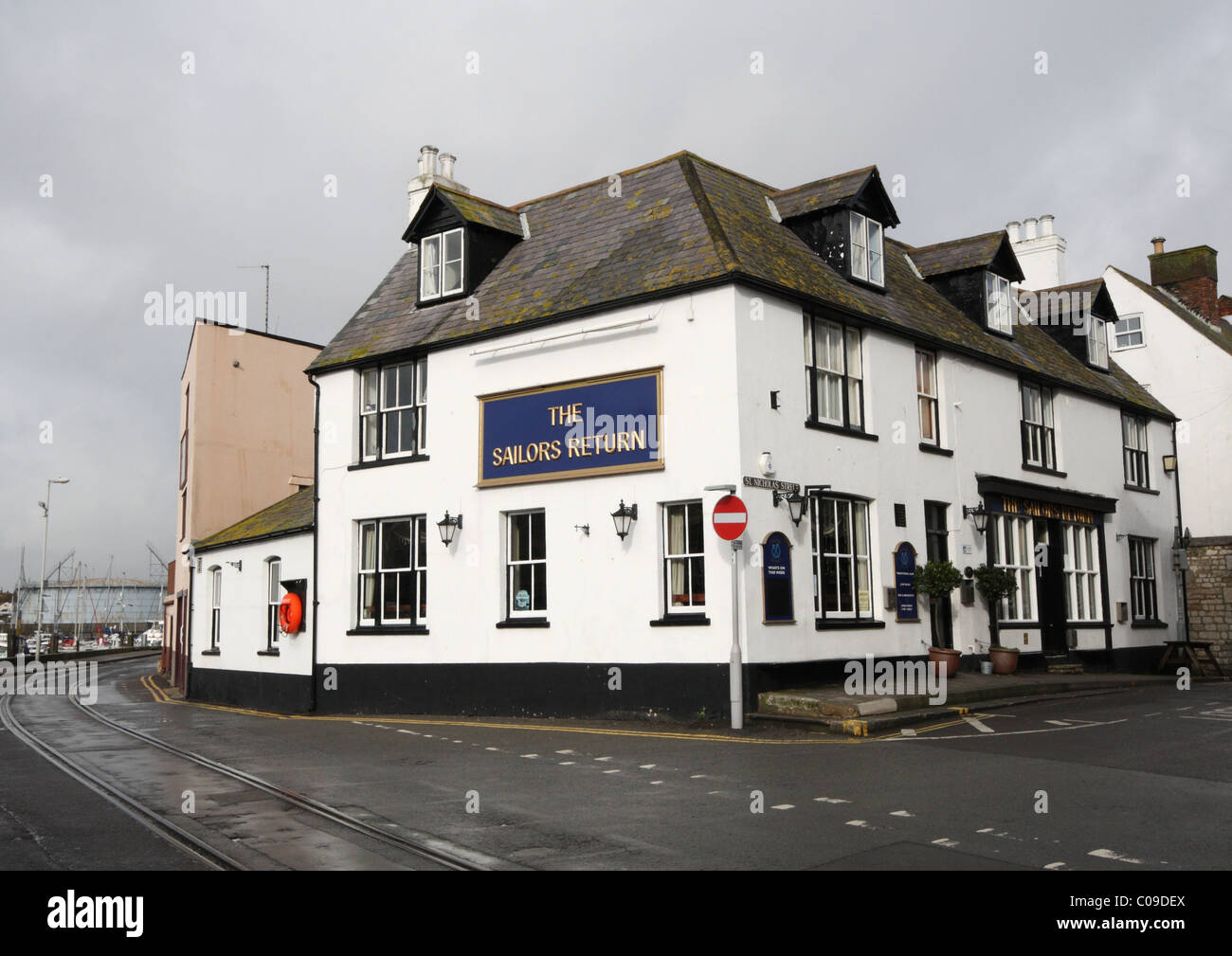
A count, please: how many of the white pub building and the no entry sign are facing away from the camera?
0

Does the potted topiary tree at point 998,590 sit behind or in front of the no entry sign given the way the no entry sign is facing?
behind

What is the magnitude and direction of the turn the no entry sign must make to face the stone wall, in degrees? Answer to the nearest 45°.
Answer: approximately 180°

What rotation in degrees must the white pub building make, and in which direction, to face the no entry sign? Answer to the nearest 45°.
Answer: approximately 45° to its right

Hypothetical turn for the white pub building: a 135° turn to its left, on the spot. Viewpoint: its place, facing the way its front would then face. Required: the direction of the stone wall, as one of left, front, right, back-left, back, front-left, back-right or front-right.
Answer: front-right

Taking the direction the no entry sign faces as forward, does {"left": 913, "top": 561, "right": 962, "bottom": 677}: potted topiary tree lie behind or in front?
behind
